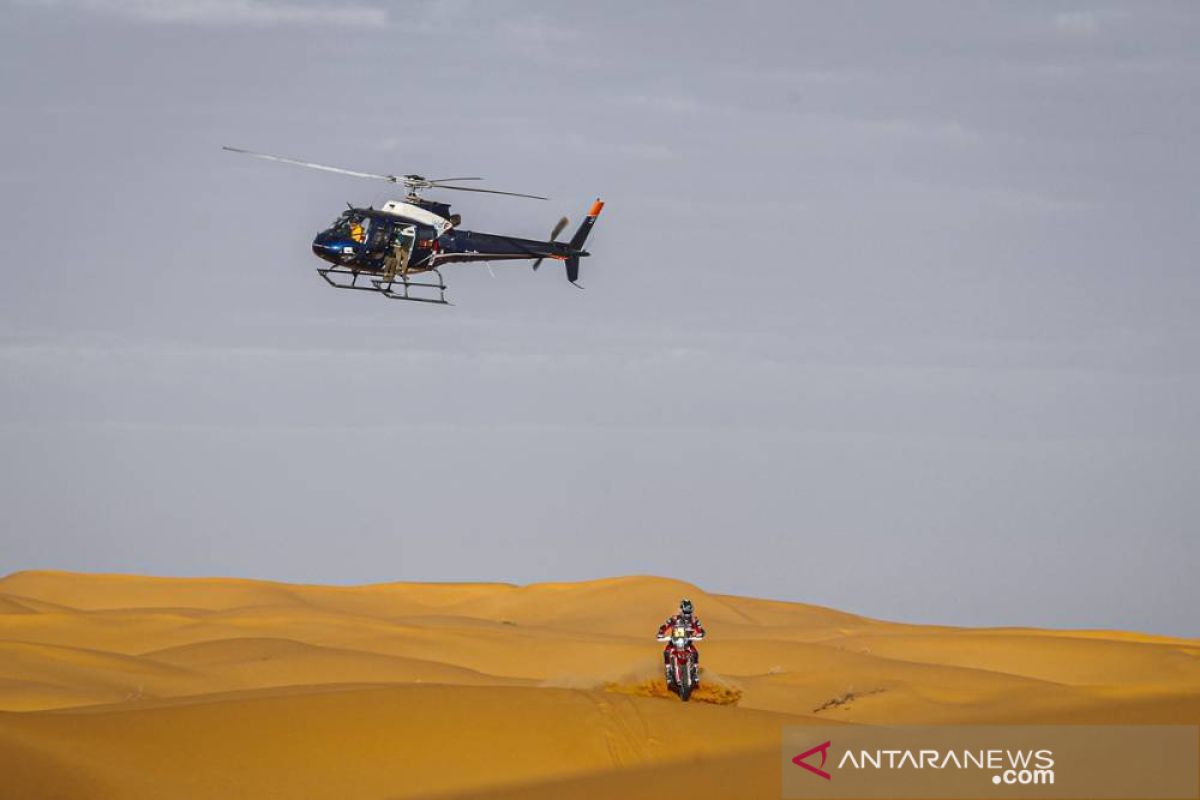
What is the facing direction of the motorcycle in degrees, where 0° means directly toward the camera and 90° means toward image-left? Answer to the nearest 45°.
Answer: approximately 0°

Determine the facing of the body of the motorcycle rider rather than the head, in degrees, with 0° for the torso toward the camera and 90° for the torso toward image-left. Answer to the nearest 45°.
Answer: approximately 0°
